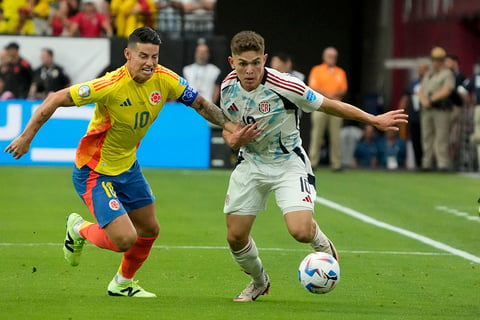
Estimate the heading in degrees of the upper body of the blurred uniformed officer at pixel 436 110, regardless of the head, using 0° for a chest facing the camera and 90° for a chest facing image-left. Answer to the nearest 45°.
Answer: approximately 45°

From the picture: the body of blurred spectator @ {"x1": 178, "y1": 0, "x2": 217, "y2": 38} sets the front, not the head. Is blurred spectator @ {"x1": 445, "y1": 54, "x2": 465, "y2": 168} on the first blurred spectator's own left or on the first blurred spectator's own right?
on the first blurred spectator's own left

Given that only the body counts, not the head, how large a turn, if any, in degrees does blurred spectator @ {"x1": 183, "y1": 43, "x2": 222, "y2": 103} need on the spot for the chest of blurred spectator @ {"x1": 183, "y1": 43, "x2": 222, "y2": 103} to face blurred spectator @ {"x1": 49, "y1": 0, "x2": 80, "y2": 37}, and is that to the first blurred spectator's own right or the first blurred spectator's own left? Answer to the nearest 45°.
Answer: approximately 135° to the first blurred spectator's own right

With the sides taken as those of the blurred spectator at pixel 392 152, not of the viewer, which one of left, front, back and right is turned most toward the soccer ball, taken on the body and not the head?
front

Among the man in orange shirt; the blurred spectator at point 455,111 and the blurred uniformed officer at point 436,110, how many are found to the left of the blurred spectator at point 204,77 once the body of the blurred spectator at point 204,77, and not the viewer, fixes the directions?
3

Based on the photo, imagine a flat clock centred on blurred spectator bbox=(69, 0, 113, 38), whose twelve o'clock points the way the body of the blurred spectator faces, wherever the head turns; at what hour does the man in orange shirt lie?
The man in orange shirt is roughly at 10 o'clock from the blurred spectator.

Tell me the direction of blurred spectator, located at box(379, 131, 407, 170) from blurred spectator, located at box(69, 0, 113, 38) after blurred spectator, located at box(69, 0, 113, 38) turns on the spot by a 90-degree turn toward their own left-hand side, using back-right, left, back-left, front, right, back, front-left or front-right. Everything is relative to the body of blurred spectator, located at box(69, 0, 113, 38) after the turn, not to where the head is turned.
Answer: front

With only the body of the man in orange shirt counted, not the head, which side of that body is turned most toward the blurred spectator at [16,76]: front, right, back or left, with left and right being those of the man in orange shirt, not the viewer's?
right

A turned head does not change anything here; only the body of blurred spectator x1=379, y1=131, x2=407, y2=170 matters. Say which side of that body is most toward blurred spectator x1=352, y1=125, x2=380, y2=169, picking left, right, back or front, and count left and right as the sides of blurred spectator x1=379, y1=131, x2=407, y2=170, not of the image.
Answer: right
